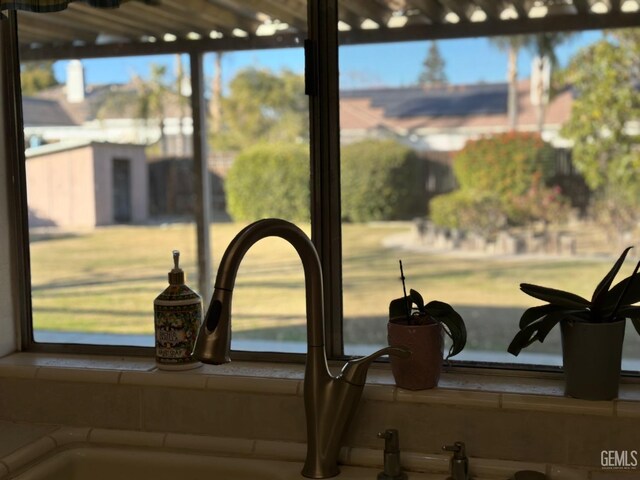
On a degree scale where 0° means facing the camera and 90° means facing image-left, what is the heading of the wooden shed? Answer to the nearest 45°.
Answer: approximately 315°

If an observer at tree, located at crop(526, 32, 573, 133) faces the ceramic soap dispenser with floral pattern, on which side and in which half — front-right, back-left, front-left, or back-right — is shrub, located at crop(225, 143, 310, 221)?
front-right

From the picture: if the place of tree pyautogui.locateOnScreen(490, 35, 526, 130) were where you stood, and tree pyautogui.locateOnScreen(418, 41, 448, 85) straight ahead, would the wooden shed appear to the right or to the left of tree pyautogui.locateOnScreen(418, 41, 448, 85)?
left

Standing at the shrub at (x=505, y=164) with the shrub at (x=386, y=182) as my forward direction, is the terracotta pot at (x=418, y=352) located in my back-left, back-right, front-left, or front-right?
front-left

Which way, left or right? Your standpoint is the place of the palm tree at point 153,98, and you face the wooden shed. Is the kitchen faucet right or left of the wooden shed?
left

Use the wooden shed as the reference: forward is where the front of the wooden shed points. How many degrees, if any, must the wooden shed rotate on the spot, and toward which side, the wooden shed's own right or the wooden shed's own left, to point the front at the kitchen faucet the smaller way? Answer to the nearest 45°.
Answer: approximately 45° to the wooden shed's own right

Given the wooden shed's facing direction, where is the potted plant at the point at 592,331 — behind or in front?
in front

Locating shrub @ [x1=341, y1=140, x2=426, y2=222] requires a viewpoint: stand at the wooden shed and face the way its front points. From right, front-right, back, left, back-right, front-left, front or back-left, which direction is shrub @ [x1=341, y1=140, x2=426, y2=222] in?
front-left

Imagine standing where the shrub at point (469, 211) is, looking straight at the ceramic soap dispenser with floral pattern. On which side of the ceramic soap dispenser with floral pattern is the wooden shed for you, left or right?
right

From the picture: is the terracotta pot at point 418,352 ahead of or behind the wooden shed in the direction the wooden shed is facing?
ahead

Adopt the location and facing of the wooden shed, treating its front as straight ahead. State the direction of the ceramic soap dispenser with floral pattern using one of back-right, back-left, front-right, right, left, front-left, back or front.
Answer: front-right

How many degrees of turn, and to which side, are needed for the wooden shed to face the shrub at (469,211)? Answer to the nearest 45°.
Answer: approximately 45° to its left
